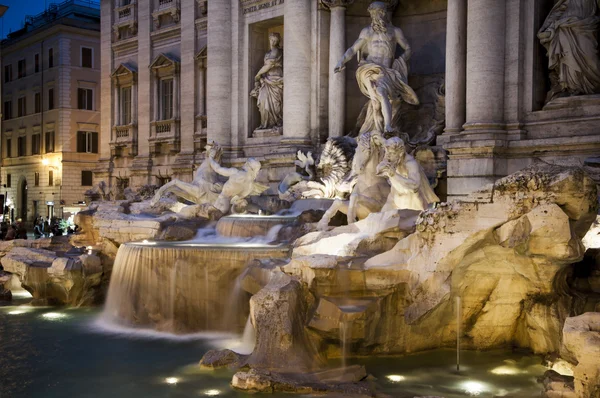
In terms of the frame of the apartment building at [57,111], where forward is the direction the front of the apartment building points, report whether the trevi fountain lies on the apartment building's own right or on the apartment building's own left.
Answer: on the apartment building's own left

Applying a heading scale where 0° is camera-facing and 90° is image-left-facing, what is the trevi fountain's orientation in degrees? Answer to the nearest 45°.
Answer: approximately 45°

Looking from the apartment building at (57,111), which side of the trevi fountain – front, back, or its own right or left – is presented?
right
